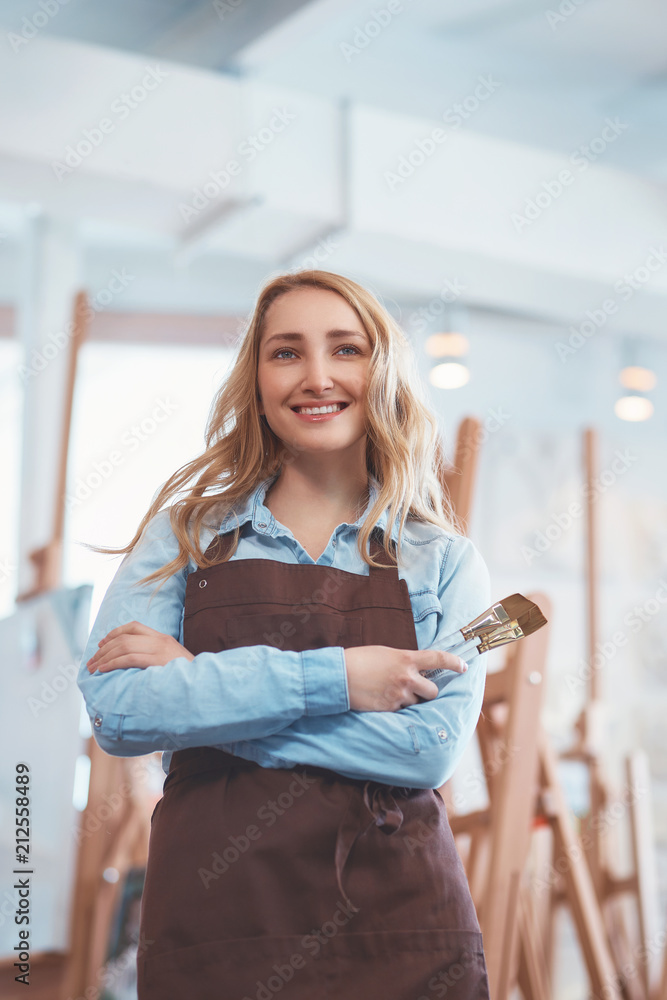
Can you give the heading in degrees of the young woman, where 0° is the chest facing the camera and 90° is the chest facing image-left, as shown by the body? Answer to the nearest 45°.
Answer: approximately 0°

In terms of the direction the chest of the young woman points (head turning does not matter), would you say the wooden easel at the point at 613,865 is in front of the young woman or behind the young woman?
behind

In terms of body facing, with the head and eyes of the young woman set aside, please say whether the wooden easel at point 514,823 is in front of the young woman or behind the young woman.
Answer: behind
